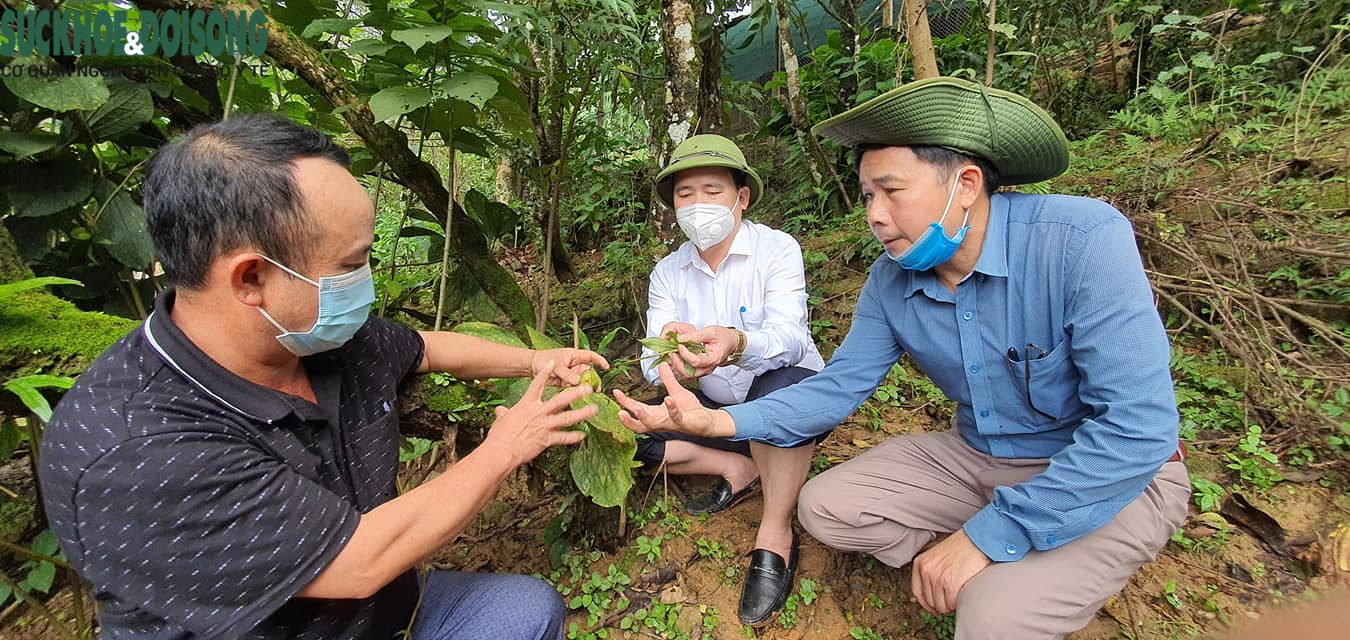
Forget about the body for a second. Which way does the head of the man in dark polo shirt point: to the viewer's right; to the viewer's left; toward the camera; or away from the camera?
to the viewer's right

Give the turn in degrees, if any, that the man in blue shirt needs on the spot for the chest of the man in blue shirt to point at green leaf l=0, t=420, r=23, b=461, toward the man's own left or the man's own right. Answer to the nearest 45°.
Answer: approximately 45° to the man's own right

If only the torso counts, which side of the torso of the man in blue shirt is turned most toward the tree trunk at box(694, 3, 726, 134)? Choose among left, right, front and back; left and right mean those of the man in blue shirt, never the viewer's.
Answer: right

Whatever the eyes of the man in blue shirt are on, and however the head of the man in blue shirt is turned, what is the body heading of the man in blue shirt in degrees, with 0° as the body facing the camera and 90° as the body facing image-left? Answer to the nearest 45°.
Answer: approximately 45°

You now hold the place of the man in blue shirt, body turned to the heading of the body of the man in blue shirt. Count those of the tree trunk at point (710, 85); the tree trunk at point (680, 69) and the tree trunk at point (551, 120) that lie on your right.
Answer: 3

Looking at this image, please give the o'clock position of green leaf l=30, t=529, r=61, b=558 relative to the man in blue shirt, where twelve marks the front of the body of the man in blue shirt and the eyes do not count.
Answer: The green leaf is roughly at 1 o'clock from the man in blue shirt.

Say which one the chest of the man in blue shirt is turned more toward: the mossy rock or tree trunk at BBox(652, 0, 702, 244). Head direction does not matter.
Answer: the mossy rock

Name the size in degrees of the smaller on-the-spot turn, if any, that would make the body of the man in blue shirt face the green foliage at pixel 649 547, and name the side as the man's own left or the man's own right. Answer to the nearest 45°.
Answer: approximately 45° to the man's own right

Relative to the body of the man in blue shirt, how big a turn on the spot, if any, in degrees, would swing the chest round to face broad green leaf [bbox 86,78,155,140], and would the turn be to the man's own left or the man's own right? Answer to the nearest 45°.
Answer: approximately 45° to the man's own right

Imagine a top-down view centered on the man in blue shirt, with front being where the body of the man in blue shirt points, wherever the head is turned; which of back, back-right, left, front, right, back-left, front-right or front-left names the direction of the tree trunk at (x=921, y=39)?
back-right
